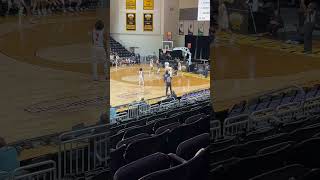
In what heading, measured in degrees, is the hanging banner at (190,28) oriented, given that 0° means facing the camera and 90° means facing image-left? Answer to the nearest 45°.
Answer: approximately 0°

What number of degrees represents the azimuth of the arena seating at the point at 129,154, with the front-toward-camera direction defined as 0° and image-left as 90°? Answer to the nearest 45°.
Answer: approximately 135°

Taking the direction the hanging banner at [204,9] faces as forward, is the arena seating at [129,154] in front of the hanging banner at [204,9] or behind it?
in front
